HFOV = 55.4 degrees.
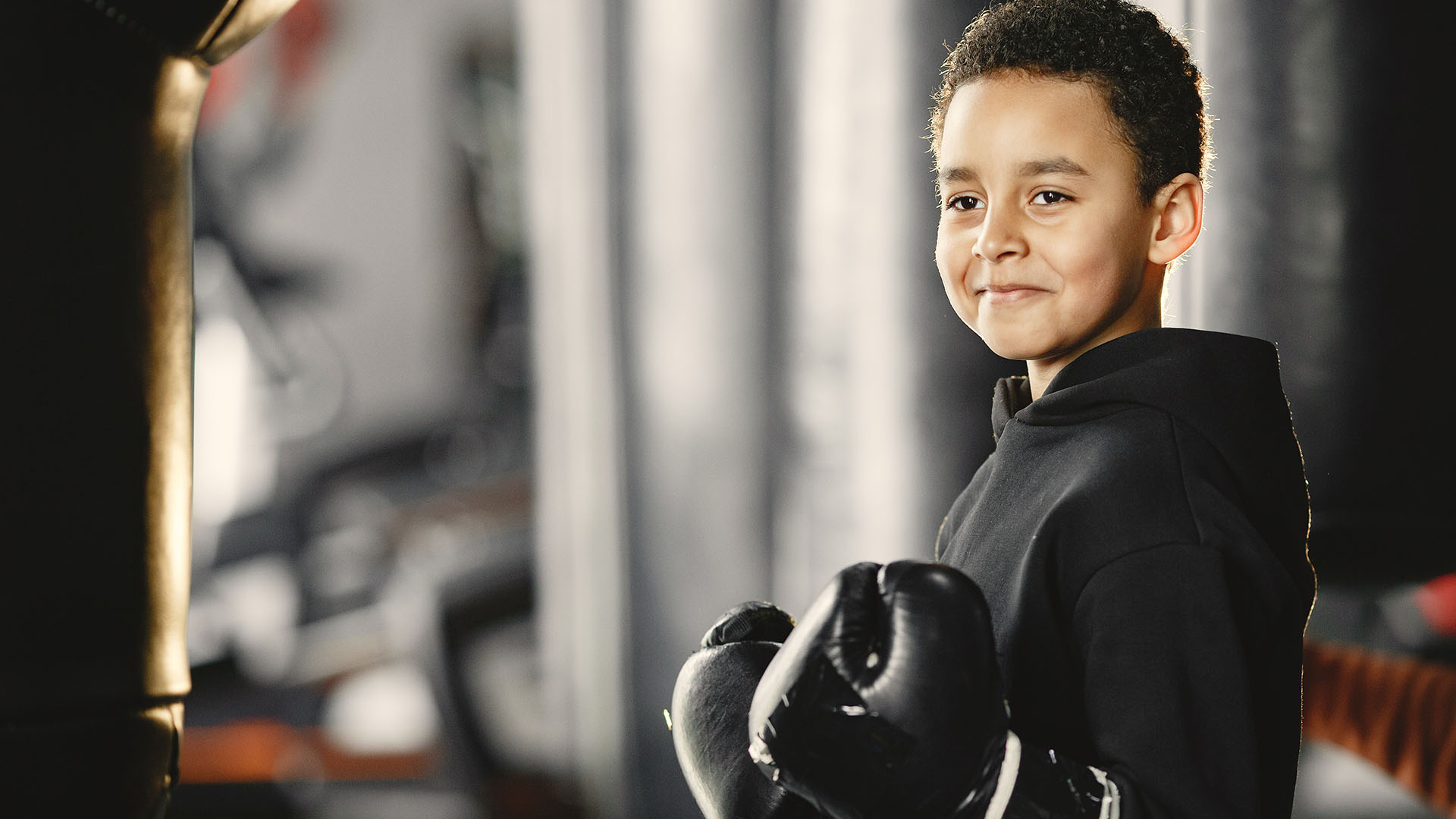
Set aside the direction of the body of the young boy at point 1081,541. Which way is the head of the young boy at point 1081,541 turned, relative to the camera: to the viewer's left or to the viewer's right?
to the viewer's left

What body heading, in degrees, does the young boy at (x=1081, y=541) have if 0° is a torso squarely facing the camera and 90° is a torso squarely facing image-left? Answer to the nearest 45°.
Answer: approximately 45°
